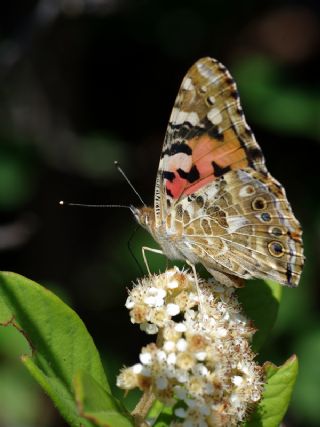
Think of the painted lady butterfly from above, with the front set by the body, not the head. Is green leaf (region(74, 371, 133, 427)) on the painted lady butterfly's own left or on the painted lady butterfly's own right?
on the painted lady butterfly's own left

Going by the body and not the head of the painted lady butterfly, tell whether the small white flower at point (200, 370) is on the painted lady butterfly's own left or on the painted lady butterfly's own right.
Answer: on the painted lady butterfly's own left

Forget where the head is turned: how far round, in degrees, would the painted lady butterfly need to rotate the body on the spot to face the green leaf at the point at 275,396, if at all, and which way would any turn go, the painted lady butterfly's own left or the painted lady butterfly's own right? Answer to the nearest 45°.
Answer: approximately 180°

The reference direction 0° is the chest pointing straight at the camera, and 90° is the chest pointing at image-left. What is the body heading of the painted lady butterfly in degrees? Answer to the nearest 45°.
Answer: approximately 90°

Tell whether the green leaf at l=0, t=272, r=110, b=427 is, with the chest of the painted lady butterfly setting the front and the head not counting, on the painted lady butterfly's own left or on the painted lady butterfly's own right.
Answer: on the painted lady butterfly's own left

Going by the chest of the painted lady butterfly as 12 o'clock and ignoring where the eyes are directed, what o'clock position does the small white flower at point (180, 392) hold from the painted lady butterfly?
The small white flower is roughly at 10 o'clock from the painted lady butterfly.

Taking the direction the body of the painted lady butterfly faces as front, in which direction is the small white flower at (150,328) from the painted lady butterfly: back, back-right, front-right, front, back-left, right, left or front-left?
front-left
